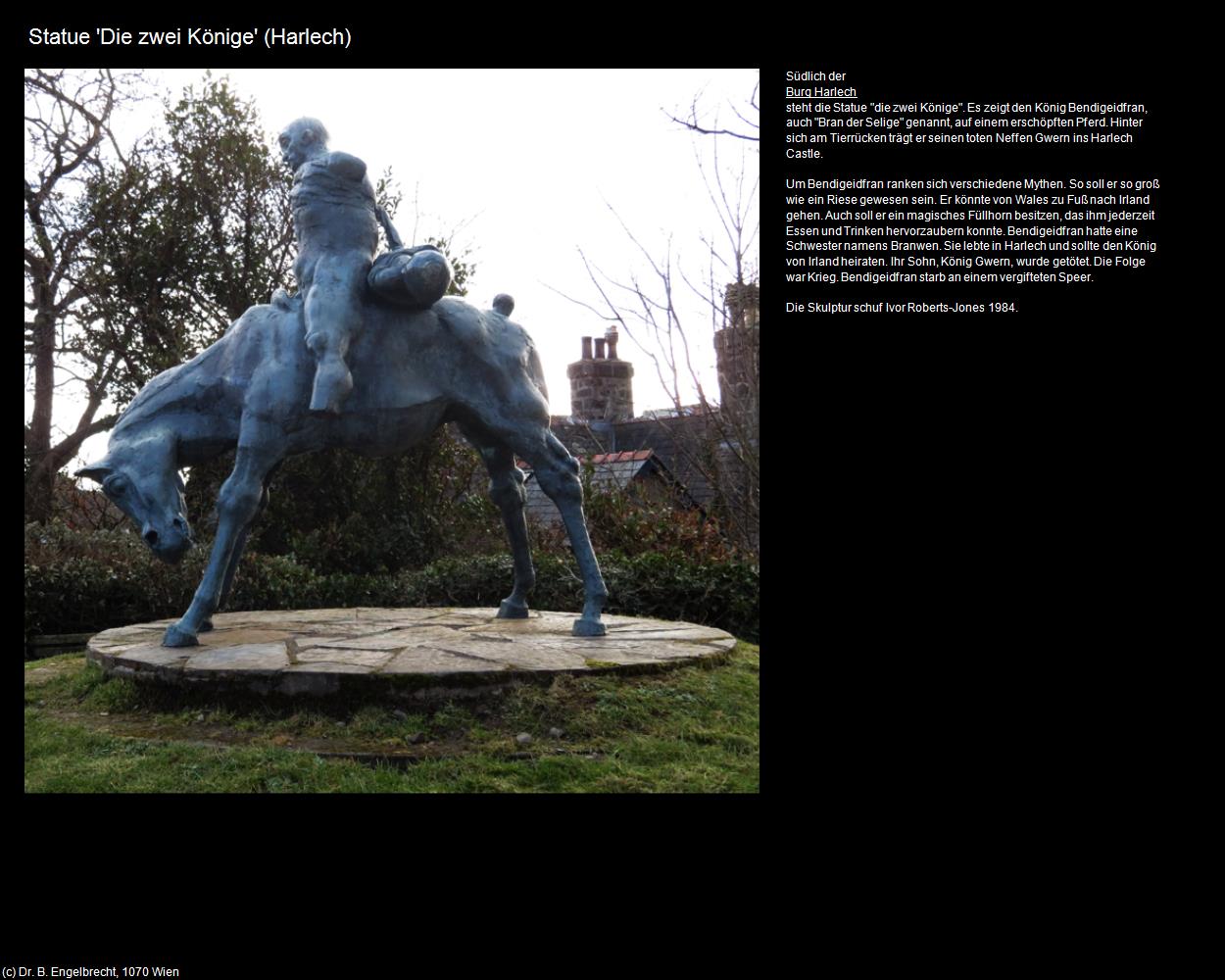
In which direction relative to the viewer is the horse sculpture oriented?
to the viewer's left

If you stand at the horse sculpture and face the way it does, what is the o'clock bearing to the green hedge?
The green hedge is roughly at 3 o'clock from the horse sculpture.
